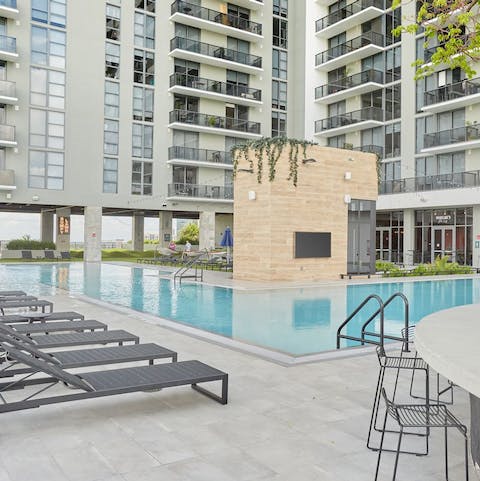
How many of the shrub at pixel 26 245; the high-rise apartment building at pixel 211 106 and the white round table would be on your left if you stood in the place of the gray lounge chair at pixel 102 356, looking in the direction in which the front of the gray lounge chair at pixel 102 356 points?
2

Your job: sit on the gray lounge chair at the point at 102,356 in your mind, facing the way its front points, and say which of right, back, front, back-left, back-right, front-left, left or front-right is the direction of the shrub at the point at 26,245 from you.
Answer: left

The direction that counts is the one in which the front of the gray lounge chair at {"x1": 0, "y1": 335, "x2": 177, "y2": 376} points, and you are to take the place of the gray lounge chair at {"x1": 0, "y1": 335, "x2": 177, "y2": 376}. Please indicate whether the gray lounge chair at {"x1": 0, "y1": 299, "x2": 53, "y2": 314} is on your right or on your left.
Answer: on your left

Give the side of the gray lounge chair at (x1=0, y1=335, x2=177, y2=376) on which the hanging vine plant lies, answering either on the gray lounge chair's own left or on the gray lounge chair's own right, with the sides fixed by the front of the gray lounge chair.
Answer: on the gray lounge chair's own left

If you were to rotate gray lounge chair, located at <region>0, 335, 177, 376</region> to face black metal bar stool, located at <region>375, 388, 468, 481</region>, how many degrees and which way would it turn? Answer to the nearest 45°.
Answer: approximately 45° to its right

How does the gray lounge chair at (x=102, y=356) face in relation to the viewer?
to the viewer's right

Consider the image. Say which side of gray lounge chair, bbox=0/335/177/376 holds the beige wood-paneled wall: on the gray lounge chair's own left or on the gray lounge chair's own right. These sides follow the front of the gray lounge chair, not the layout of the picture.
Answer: on the gray lounge chair's own left

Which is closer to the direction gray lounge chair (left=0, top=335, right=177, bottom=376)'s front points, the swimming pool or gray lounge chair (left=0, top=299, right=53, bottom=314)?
the swimming pool

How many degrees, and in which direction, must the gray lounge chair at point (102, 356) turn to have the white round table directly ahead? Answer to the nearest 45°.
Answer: approximately 45° to its right
